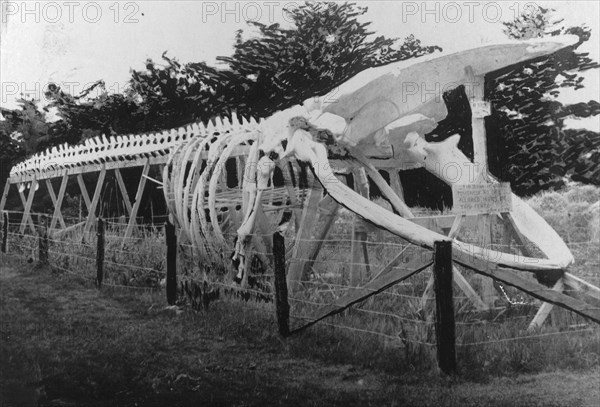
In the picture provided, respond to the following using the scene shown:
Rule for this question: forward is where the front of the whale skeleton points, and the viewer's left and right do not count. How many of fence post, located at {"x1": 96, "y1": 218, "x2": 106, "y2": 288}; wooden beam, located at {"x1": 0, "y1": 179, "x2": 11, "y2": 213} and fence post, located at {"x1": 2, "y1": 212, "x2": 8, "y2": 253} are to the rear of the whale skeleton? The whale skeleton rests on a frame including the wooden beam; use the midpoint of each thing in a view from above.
3

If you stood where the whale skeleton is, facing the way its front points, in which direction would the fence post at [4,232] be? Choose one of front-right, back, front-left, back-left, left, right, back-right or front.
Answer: back

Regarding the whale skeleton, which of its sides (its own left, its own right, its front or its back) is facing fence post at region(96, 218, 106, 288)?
back

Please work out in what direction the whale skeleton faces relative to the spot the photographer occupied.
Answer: facing the viewer and to the right of the viewer

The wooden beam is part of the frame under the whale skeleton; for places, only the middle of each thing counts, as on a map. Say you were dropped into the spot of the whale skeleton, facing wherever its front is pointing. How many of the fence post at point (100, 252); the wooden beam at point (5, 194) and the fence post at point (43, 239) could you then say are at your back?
3
